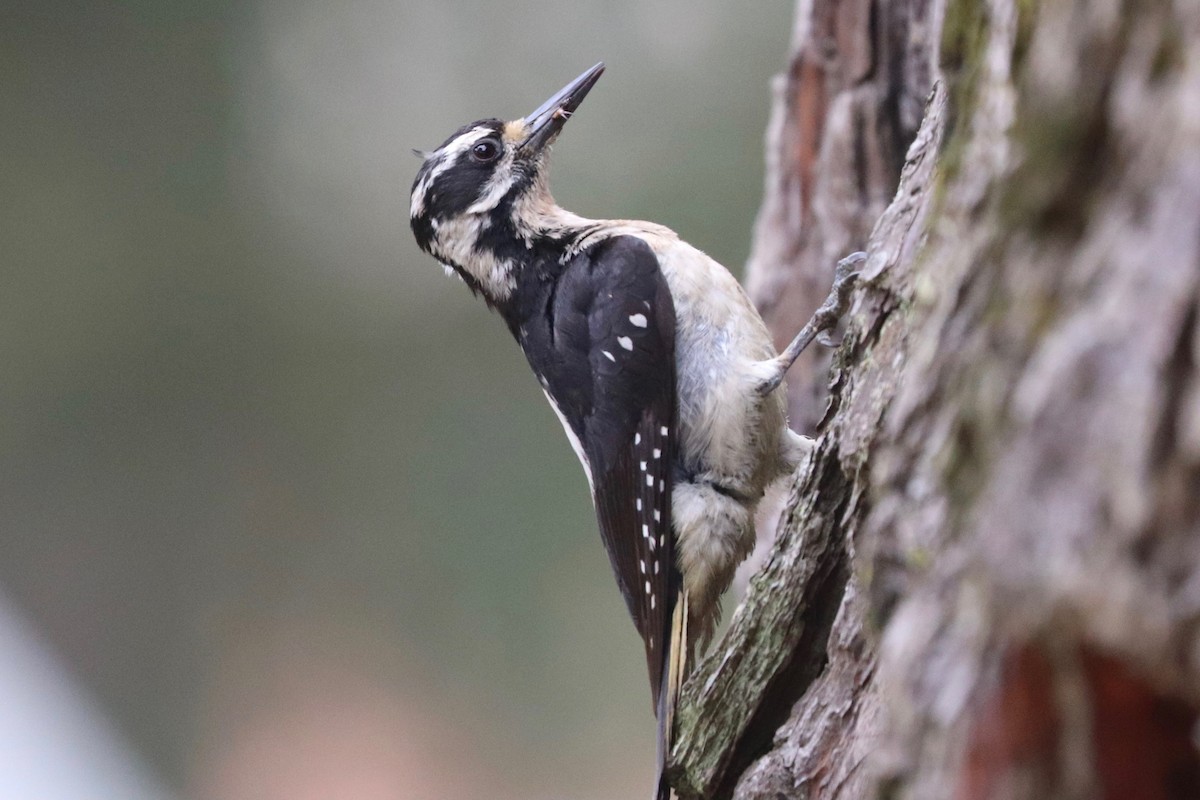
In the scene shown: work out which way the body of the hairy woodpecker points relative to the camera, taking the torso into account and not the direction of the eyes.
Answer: to the viewer's right
